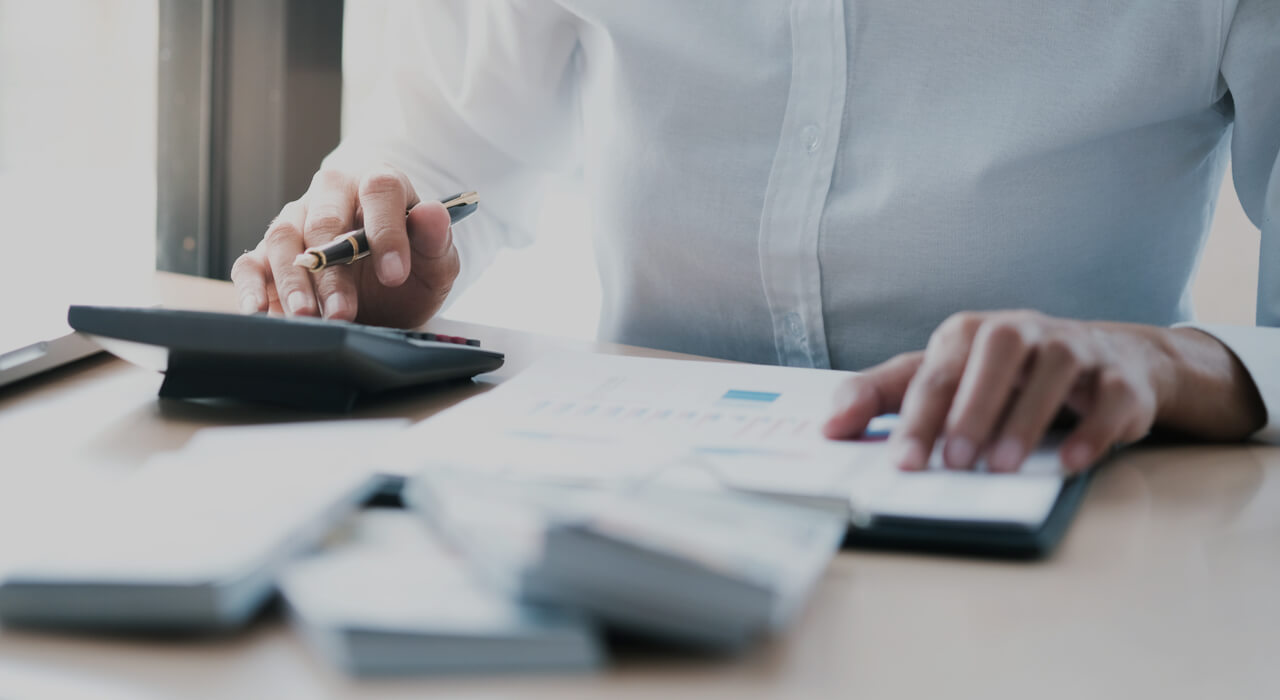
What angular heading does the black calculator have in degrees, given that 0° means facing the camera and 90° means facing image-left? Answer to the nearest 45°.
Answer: approximately 225°
